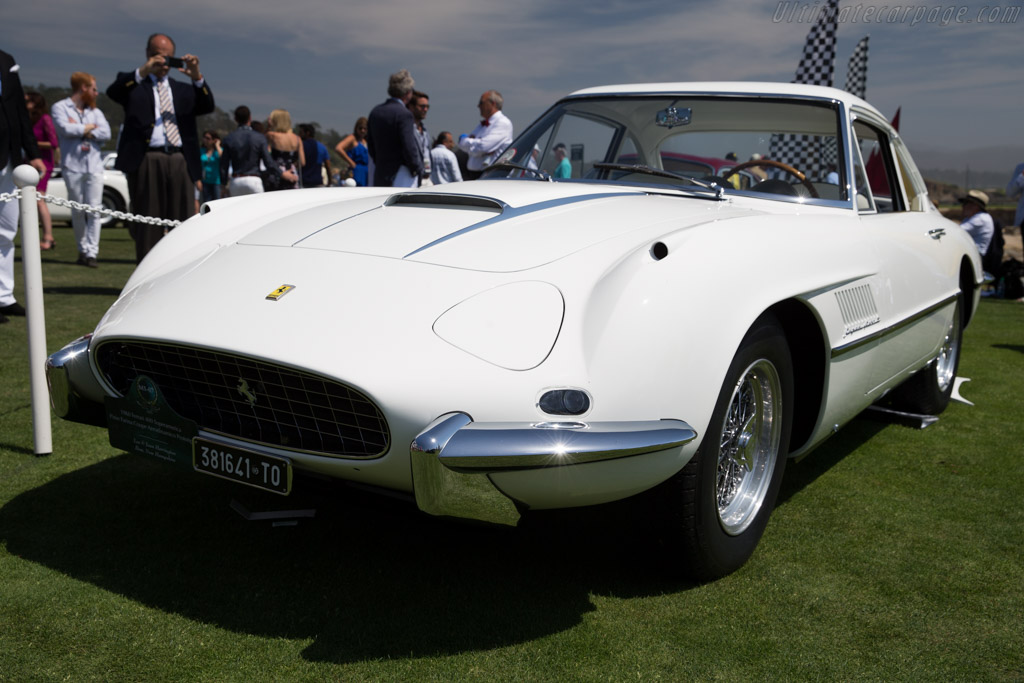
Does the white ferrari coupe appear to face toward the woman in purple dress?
no

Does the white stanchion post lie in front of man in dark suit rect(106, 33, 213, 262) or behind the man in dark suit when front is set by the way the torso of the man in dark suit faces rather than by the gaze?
in front

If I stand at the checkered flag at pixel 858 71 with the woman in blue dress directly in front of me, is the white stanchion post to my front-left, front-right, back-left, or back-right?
front-left

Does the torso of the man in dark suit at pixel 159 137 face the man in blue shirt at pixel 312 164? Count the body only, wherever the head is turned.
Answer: no

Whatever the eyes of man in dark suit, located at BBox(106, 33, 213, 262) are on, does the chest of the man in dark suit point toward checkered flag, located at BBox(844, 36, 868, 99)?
no

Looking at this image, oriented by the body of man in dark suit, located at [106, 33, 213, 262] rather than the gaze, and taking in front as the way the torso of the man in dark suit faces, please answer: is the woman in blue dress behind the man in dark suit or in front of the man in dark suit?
behind

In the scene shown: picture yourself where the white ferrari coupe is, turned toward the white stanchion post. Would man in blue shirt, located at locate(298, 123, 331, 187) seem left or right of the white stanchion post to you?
right

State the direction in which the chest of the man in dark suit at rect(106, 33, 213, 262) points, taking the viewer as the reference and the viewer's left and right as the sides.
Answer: facing the viewer

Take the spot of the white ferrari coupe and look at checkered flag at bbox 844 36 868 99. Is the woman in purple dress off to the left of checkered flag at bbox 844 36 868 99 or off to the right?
left

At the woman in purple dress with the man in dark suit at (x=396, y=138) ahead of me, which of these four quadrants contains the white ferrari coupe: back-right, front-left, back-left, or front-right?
front-right

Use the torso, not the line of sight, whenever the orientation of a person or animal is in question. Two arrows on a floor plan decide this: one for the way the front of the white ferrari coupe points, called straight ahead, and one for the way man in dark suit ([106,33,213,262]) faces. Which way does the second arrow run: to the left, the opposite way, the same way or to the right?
to the left
